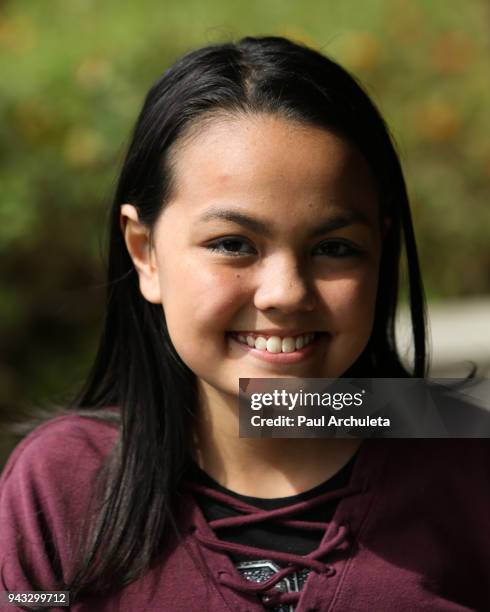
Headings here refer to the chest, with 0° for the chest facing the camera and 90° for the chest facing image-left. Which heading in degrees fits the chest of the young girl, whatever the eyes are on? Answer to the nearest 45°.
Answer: approximately 0°
